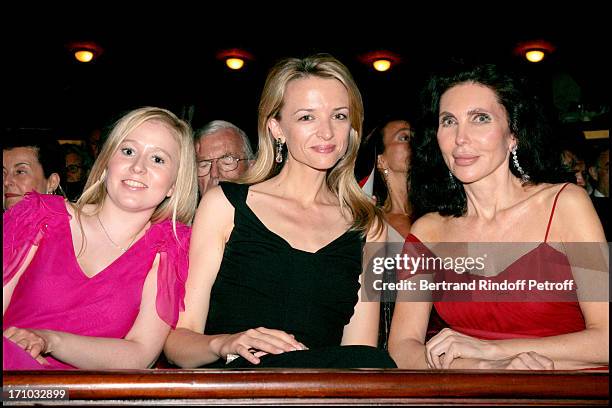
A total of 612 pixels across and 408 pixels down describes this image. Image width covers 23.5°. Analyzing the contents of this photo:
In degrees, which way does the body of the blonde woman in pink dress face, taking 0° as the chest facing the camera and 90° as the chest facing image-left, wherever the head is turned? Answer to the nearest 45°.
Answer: approximately 0°

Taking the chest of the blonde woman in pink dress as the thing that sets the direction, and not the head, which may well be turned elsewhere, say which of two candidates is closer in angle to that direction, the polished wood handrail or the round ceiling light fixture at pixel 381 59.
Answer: the polished wood handrail

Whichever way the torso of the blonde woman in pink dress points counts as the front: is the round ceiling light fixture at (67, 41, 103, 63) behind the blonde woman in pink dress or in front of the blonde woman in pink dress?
behind

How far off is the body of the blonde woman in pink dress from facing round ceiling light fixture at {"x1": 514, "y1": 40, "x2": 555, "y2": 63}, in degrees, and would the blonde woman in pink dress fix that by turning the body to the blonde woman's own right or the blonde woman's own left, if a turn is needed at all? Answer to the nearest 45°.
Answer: approximately 135° to the blonde woman's own left

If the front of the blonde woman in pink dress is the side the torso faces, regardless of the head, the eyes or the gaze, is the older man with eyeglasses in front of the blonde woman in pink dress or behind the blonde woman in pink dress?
behind

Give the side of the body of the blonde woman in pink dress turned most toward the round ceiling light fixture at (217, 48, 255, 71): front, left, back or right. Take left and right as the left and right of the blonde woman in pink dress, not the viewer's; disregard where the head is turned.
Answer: back
